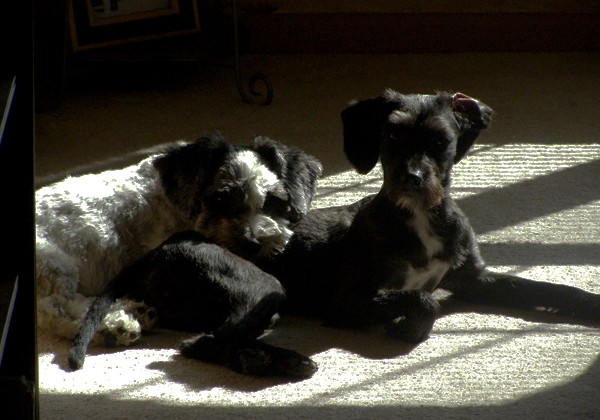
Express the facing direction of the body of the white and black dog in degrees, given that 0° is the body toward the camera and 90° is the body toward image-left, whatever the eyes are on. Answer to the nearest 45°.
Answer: approximately 315°

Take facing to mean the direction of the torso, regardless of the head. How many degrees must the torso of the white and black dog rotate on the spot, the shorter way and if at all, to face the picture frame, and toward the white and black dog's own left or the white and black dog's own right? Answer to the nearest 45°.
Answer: approximately 135° to the white and black dog's own left

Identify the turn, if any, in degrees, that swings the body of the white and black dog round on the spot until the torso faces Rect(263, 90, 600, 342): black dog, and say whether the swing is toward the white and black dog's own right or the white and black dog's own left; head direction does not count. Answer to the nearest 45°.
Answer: approximately 45° to the white and black dog's own left
